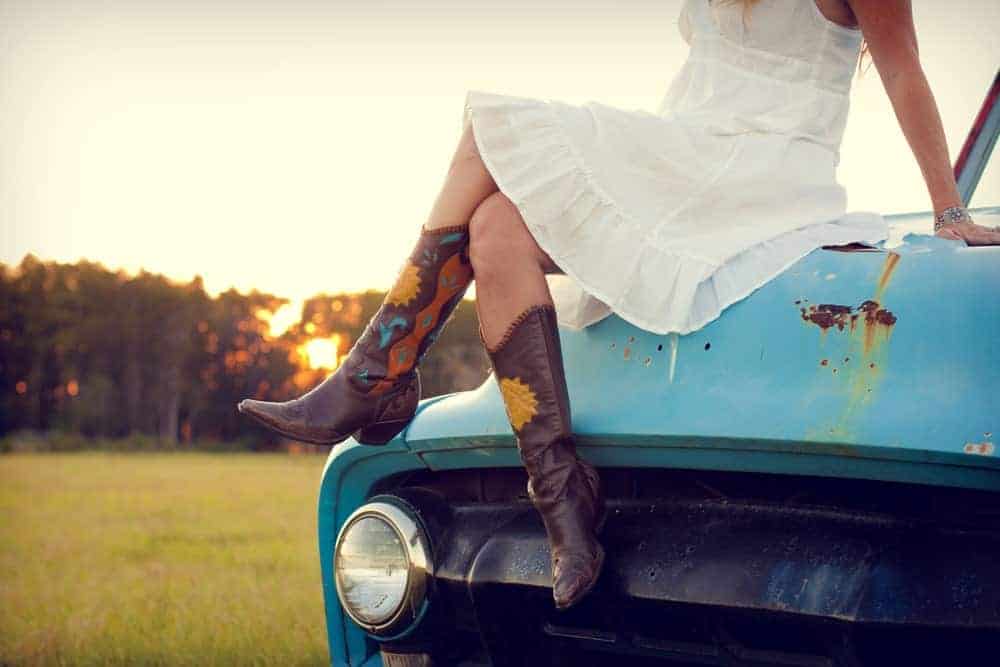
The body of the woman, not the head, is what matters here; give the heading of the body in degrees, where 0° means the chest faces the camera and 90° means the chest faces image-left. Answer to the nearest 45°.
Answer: approximately 45°

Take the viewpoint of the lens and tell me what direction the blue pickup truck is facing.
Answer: facing the viewer and to the left of the viewer
